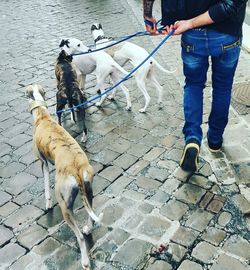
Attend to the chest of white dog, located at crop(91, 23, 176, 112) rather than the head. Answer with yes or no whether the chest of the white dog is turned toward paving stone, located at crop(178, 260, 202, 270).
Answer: no

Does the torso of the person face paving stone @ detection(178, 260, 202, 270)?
no

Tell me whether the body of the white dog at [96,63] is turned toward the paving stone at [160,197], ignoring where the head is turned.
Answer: no

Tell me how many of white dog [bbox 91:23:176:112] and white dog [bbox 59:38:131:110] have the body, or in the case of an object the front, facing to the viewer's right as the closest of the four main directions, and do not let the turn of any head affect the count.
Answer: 0

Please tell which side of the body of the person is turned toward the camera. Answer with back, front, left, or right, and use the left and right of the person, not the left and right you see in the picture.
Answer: back

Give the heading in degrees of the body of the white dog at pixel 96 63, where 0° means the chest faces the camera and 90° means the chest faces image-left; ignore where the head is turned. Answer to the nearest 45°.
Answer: approximately 135°

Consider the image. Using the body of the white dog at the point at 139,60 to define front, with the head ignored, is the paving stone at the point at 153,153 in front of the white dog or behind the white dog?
behind

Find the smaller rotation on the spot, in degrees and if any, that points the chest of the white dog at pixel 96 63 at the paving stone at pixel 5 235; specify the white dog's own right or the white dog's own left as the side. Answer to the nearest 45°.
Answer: approximately 90° to the white dog's own left

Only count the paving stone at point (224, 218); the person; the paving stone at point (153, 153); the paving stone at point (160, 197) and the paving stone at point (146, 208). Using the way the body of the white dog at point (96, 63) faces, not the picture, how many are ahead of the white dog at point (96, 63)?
0

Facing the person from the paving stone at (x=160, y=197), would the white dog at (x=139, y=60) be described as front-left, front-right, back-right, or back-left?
front-left

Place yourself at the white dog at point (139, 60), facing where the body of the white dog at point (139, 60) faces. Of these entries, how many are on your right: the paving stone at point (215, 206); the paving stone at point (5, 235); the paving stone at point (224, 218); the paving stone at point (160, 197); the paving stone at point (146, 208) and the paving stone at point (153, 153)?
0

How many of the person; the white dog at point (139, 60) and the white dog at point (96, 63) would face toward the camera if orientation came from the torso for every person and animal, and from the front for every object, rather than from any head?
0

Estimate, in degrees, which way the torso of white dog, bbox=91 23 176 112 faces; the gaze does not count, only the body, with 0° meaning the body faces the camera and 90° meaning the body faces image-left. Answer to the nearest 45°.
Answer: approximately 135°

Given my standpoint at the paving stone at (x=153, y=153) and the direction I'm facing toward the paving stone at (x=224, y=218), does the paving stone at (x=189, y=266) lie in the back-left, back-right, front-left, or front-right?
front-right

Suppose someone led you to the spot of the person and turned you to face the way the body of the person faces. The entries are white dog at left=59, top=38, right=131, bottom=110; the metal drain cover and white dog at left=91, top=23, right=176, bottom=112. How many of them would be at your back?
0

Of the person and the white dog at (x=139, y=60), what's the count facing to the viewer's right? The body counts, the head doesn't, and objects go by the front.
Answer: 0
